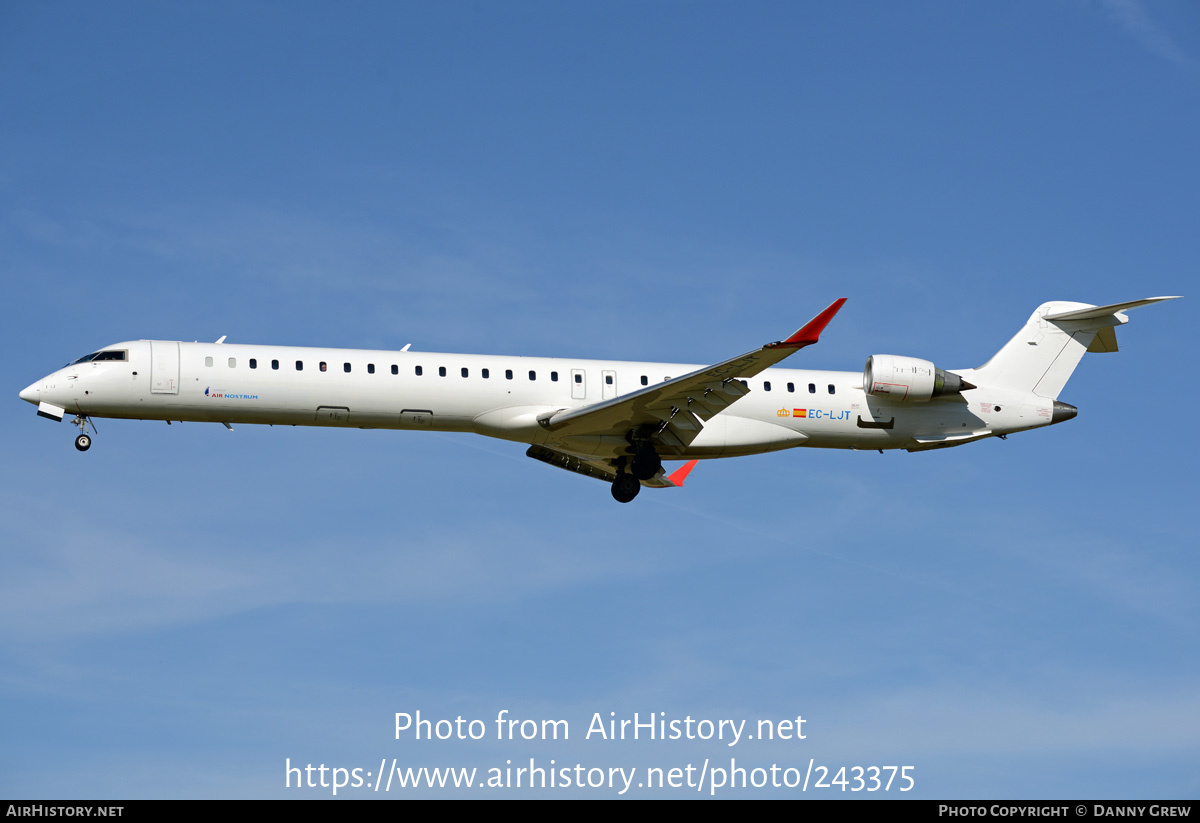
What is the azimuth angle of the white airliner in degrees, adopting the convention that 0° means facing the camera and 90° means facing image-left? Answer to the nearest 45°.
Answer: approximately 90°
